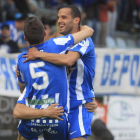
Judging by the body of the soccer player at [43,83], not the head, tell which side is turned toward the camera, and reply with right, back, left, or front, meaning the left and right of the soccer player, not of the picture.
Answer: back

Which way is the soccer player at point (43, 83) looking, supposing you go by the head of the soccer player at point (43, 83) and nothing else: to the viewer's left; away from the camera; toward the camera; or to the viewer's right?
away from the camera

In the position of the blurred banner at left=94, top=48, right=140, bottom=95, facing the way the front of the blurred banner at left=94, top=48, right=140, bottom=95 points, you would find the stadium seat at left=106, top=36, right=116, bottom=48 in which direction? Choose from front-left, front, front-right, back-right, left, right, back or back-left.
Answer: back

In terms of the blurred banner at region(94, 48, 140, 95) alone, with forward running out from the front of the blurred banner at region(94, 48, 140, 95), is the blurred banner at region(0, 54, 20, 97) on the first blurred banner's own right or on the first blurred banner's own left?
on the first blurred banner's own right

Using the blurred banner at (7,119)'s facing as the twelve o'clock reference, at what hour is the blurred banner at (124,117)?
the blurred banner at (124,117) is roughly at 9 o'clock from the blurred banner at (7,119).

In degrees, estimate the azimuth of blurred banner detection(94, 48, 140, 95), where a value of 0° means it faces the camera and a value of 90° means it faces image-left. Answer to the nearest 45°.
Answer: approximately 0°

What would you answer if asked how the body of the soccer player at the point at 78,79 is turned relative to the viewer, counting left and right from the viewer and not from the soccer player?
facing to the left of the viewer

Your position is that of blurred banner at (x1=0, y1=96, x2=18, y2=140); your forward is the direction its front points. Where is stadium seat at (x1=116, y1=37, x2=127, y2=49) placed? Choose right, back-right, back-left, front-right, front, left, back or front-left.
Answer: back-left
